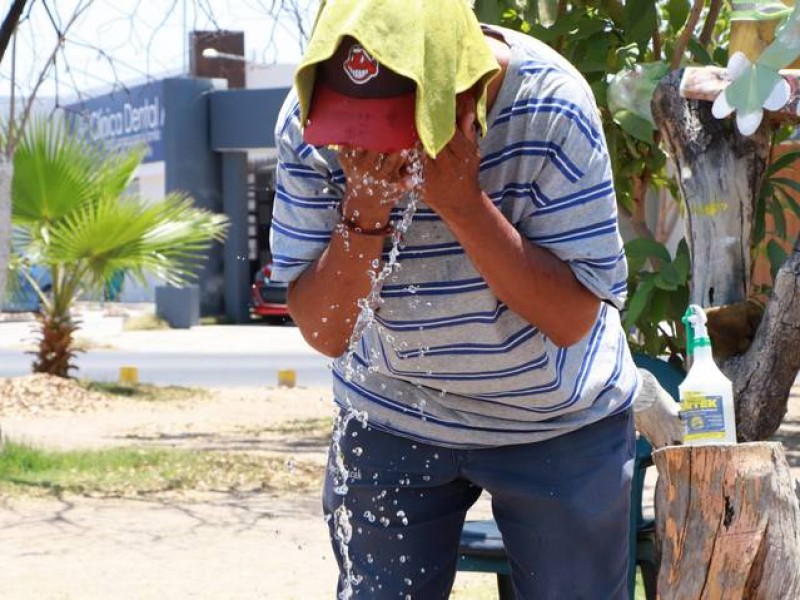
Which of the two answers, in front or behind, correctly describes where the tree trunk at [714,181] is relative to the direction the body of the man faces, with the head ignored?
behind

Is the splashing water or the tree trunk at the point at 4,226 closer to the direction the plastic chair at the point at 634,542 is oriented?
the splashing water

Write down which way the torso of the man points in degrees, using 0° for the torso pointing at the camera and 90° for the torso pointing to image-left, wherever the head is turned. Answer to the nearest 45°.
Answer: approximately 45°

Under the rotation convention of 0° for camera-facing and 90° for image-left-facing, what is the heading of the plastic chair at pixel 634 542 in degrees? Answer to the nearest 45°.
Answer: approximately 45°

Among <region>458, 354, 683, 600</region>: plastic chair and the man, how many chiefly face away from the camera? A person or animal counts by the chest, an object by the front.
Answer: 0

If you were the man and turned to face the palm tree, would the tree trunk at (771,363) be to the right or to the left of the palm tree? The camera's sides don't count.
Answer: right

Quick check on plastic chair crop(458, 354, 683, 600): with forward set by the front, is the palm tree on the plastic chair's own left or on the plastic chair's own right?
on the plastic chair's own right

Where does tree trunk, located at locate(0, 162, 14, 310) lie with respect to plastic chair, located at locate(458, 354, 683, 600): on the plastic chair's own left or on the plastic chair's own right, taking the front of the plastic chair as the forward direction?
on the plastic chair's own right

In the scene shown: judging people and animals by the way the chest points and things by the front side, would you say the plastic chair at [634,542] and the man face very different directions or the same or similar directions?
same or similar directions
